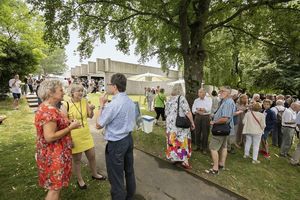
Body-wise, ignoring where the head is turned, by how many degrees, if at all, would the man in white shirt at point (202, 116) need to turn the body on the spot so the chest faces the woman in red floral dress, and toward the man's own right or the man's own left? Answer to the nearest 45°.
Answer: approximately 45° to the man's own right

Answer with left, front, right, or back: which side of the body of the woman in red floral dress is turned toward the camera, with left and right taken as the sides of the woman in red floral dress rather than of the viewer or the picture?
right

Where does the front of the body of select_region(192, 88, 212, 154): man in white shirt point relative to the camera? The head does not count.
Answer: toward the camera

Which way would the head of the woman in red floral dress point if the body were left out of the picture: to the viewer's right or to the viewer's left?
to the viewer's right

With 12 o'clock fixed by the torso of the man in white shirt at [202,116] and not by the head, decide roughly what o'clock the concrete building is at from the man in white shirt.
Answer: The concrete building is roughly at 5 o'clock from the man in white shirt.

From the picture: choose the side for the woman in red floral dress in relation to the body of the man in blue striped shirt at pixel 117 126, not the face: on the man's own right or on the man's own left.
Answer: on the man's own left

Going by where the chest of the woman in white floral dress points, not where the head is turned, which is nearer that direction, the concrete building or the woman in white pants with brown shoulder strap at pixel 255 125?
the woman in white pants with brown shoulder strap

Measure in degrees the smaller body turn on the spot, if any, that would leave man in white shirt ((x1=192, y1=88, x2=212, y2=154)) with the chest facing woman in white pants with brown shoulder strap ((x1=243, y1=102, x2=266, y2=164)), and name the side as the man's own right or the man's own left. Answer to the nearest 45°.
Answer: approximately 90° to the man's own left

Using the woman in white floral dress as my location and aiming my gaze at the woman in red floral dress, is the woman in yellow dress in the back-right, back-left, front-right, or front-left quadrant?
front-right
